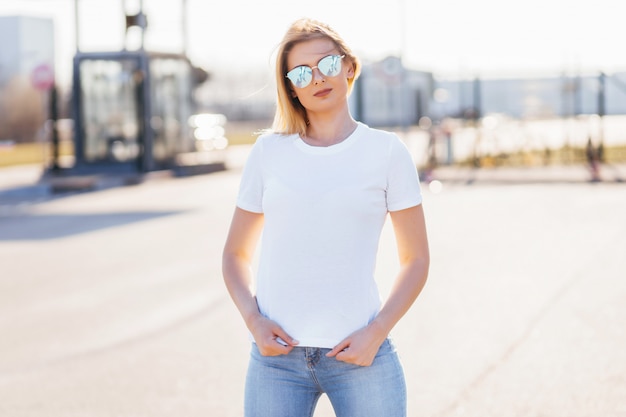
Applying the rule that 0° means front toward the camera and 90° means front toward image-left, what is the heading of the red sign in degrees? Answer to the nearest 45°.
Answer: approximately 0°

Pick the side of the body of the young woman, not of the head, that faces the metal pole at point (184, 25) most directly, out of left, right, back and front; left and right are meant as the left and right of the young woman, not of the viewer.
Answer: back

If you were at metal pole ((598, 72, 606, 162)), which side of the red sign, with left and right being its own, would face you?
left

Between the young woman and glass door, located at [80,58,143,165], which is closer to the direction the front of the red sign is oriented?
the young woman

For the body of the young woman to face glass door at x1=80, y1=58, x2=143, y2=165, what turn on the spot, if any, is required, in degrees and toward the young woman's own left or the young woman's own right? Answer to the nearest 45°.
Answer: approximately 180°

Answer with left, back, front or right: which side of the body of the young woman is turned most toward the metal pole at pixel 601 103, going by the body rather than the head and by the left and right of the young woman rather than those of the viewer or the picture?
back

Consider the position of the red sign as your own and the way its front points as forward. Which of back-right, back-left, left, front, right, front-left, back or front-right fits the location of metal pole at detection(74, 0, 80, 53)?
back-left

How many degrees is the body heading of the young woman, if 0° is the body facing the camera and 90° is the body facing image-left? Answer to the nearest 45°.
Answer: approximately 0°

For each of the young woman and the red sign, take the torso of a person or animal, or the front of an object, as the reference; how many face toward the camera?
2
